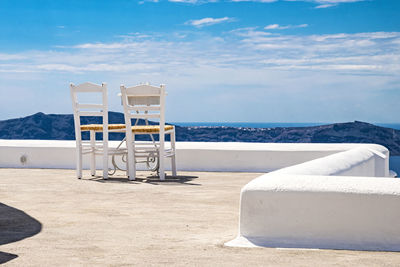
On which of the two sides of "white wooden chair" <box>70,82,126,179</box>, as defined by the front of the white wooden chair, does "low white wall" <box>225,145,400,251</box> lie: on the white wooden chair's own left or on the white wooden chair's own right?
on the white wooden chair's own right

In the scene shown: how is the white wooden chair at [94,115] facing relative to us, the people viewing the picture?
facing away from the viewer and to the right of the viewer

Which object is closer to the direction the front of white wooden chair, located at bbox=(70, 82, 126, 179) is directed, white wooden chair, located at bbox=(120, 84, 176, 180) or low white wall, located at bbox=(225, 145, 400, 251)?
the white wooden chair

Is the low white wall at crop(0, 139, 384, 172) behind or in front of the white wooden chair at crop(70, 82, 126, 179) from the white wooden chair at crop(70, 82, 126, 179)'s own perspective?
in front

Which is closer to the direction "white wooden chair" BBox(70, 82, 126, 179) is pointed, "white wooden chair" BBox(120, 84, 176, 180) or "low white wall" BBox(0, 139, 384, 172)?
the low white wall

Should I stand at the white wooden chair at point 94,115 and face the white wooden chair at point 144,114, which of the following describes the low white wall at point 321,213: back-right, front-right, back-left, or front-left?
front-right

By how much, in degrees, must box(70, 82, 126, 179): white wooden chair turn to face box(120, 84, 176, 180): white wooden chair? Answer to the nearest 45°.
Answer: approximately 90° to its right

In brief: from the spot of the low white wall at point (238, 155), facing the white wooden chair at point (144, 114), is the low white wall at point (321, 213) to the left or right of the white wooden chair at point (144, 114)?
left

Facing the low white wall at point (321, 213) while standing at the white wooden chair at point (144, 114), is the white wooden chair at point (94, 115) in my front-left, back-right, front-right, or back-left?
back-right
